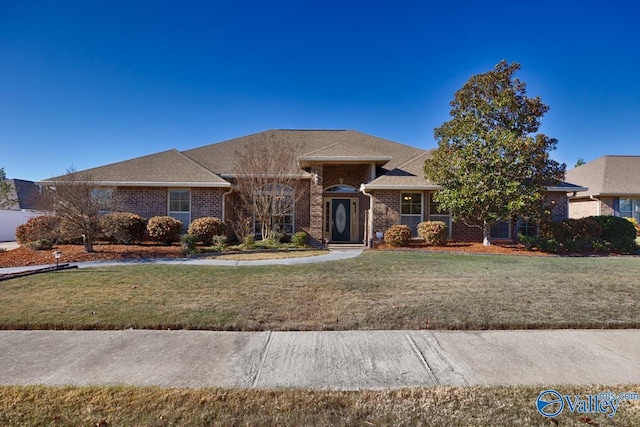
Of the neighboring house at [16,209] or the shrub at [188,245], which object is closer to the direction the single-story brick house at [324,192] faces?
the shrub

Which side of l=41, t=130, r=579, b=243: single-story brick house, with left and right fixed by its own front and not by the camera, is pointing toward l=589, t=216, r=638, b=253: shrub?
left

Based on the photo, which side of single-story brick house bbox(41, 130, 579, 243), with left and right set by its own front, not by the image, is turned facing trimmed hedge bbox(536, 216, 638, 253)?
left

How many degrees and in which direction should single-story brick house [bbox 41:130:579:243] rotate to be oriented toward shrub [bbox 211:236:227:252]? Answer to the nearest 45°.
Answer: approximately 45° to its right

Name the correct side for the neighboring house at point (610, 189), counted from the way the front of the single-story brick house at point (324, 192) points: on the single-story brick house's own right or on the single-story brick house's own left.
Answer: on the single-story brick house's own left

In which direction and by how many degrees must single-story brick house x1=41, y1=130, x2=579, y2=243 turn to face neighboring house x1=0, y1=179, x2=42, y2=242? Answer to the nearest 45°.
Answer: approximately 90° to its right

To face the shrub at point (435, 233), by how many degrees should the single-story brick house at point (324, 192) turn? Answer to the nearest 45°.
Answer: approximately 90° to its left

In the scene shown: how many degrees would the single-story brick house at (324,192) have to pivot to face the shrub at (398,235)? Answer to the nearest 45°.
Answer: approximately 45° to its left

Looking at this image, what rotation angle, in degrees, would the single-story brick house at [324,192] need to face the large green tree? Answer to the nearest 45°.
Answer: approximately 90° to its left

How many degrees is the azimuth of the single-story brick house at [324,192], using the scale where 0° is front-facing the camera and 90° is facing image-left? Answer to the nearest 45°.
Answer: approximately 0°

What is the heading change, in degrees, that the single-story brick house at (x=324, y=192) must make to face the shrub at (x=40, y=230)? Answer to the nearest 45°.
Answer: approximately 90° to its right
